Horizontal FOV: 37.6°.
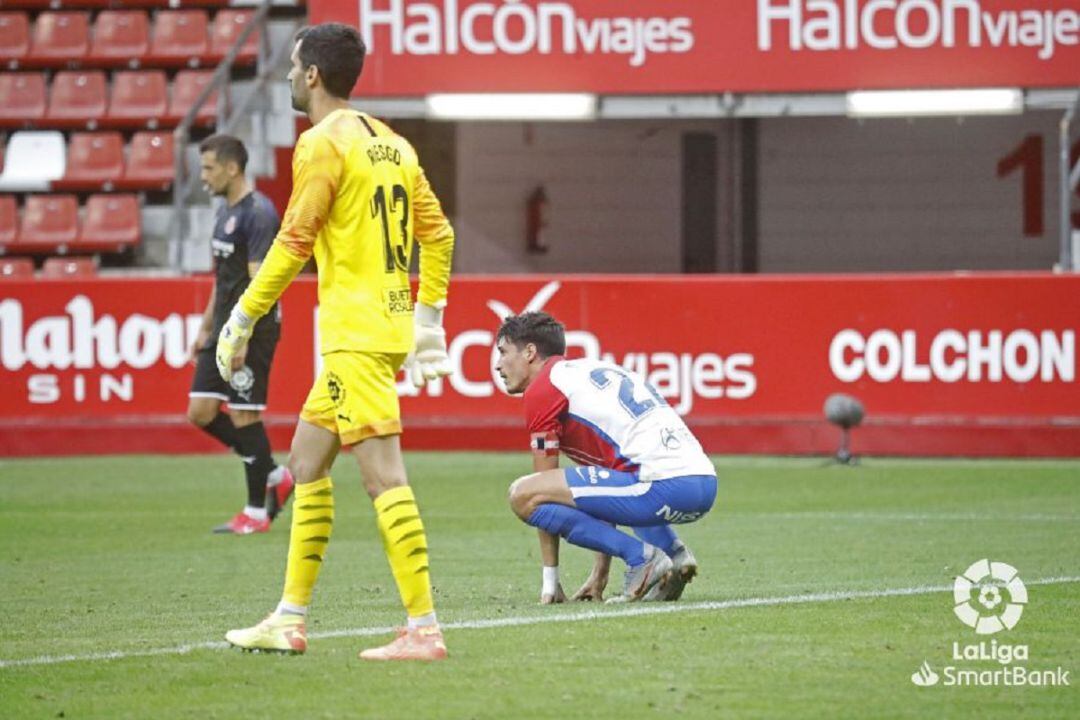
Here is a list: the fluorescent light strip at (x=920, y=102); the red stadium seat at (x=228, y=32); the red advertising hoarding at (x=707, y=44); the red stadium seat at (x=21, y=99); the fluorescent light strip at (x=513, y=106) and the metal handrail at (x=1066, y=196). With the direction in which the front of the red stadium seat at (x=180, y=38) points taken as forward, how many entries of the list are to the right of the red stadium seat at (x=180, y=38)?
1

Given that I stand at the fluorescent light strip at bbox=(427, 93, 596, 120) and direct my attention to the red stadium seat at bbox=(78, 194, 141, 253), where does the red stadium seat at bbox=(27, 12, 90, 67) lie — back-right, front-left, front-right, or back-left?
front-right

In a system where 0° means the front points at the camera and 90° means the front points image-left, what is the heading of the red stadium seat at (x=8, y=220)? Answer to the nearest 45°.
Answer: approximately 0°

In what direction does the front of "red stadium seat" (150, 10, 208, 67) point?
toward the camera

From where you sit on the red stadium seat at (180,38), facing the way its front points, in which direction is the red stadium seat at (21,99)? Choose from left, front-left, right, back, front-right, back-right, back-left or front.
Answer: right

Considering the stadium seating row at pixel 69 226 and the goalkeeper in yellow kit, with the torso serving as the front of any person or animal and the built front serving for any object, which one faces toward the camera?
the stadium seating row

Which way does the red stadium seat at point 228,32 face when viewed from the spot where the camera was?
facing the viewer

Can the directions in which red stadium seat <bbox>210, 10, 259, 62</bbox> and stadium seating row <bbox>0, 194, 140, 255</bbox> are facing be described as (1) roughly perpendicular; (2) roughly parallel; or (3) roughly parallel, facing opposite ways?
roughly parallel

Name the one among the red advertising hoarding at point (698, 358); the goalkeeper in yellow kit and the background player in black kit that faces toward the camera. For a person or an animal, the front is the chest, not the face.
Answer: the red advertising hoarding

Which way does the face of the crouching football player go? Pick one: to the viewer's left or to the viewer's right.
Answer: to the viewer's left

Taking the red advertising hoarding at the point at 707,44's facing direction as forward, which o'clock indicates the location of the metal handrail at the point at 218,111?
The metal handrail is roughly at 3 o'clock from the red advertising hoarding.

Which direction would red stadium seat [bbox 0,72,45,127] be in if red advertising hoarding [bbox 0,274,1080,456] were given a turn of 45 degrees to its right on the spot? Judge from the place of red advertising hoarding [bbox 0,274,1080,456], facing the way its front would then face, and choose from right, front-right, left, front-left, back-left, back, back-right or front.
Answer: right

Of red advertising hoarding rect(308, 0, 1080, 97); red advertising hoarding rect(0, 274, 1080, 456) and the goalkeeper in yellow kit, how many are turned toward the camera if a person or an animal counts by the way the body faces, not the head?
2

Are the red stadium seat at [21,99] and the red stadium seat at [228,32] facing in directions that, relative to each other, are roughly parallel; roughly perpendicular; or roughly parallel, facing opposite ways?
roughly parallel

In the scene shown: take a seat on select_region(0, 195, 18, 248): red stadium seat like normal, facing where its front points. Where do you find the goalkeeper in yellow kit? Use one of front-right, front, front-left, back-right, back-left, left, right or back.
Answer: front
